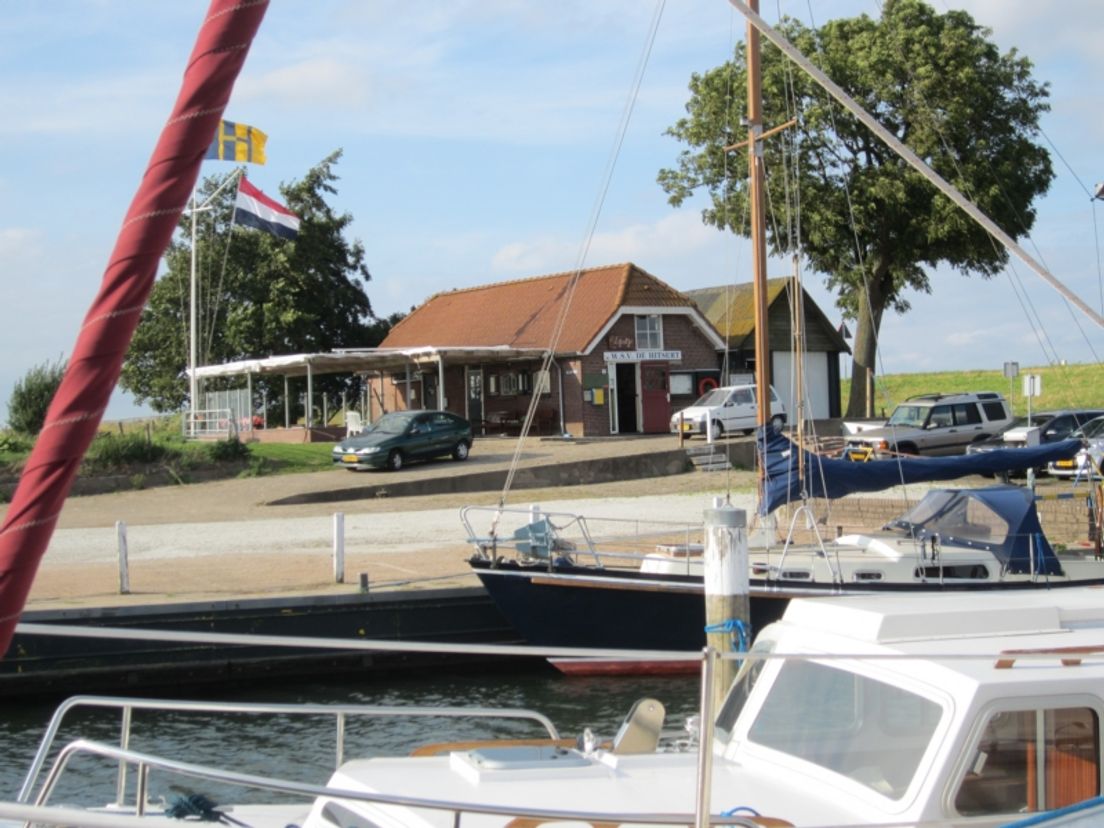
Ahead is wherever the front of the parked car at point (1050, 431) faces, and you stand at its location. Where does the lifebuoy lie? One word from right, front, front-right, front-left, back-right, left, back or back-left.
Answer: right

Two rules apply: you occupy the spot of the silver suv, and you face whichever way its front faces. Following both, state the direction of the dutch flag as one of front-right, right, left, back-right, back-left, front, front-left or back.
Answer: front-right

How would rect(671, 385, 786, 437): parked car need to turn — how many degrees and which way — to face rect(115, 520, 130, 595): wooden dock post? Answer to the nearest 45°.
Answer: approximately 45° to its left

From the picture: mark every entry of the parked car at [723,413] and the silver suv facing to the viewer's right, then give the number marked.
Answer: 0

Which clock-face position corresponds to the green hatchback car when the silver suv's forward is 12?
The green hatchback car is roughly at 1 o'clock from the silver suv.

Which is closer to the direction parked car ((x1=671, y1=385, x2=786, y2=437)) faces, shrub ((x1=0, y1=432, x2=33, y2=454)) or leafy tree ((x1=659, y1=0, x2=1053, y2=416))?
the shrub

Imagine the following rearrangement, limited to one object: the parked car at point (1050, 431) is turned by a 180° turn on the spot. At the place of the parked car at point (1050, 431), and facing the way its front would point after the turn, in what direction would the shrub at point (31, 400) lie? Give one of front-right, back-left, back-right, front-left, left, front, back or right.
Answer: back-left

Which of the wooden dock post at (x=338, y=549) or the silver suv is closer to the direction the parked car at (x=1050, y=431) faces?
the wooden dock post

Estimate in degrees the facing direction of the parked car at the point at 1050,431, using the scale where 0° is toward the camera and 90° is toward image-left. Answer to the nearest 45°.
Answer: approximately 45°

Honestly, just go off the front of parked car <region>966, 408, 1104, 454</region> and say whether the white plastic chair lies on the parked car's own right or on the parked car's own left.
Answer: on the parked car's own right

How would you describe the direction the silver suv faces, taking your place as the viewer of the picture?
facing the viewer and to the left of the viewer

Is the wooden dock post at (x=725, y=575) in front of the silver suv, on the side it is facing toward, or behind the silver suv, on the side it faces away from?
in front
